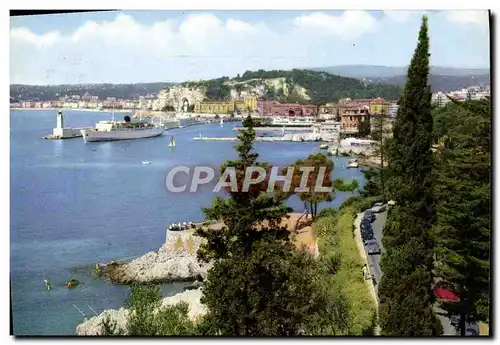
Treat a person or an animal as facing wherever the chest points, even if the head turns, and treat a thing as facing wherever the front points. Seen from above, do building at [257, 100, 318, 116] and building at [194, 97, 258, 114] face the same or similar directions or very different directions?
same or similar directions

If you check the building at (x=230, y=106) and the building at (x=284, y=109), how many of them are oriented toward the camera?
2

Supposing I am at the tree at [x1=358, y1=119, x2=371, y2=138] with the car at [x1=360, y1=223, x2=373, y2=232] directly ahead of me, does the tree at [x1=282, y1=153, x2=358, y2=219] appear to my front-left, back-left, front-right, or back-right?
front-right

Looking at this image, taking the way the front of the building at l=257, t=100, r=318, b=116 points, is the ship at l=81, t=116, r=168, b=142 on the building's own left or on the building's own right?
on the building's own right

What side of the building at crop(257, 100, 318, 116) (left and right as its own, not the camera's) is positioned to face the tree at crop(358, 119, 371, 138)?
left

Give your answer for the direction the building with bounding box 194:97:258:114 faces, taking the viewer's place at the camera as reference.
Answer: facing the viewer

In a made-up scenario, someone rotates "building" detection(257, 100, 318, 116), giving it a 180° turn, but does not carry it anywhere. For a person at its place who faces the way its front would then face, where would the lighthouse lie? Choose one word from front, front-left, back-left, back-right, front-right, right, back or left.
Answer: left
